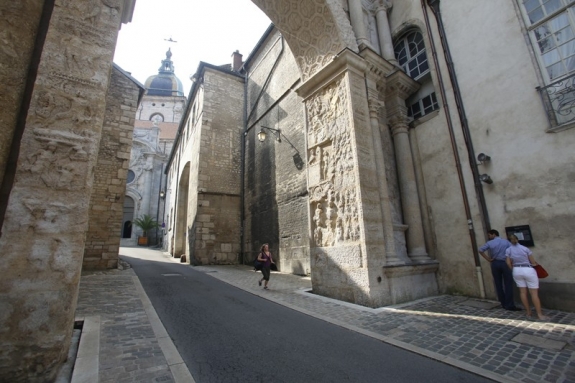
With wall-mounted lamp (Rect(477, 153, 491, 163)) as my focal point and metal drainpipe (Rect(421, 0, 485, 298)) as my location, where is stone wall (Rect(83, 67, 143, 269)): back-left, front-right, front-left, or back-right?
back-right

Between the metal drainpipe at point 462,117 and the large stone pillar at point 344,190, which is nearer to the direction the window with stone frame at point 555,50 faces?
the large stone pillar

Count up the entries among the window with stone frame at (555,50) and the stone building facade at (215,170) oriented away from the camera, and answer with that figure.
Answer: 0

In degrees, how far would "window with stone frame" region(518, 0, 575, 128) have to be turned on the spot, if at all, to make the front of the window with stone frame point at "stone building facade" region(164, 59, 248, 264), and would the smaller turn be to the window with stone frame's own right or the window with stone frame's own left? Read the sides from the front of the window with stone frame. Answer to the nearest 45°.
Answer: approximately 45° to the window with stone frame's own right

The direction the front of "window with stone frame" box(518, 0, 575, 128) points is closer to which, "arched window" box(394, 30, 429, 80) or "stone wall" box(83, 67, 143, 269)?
the stone wall

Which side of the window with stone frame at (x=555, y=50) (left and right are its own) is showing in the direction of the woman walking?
right

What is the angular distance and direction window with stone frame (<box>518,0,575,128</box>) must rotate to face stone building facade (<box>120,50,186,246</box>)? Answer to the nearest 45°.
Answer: approximately 45° to its right

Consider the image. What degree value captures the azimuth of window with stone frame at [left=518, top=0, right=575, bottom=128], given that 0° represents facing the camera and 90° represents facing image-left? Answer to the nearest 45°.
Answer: approximately 45°
